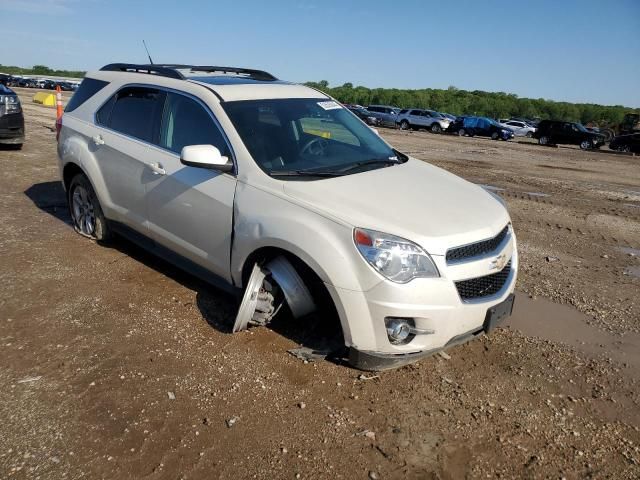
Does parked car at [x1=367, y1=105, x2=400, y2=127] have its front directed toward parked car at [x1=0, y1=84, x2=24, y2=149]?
no

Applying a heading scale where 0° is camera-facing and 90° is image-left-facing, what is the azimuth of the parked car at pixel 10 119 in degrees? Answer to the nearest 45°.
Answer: approximately 315°

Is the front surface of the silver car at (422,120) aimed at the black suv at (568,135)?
yes

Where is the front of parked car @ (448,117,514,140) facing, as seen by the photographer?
facing the viewer and to the right of the viewer

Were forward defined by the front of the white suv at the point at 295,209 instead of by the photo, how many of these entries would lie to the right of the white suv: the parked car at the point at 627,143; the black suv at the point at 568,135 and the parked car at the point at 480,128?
0

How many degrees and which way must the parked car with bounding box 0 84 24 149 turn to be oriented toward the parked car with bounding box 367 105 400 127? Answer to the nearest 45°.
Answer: approximately 90° to its left

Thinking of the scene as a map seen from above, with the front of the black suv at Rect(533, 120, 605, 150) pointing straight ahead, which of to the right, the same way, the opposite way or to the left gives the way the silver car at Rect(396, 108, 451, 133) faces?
the same way

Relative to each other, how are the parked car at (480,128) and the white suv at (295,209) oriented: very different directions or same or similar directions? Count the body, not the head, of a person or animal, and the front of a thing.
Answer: same or similar directions

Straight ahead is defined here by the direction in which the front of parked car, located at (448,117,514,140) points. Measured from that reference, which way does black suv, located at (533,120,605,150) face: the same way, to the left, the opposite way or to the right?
the same way

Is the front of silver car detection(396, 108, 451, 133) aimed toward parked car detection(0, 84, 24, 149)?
no

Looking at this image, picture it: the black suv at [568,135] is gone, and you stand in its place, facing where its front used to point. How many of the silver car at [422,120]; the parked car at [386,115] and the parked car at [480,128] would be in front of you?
0

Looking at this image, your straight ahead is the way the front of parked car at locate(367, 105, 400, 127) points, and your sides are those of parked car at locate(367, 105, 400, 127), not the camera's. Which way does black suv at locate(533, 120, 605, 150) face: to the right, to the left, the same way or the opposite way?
the same way

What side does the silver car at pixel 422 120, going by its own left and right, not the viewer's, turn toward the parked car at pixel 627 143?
front

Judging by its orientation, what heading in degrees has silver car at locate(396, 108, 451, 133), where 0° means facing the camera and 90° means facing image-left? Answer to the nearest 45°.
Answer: approximately 315°

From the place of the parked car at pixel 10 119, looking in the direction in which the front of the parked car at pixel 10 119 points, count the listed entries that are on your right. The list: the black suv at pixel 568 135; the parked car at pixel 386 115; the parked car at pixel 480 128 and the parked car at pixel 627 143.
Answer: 0
